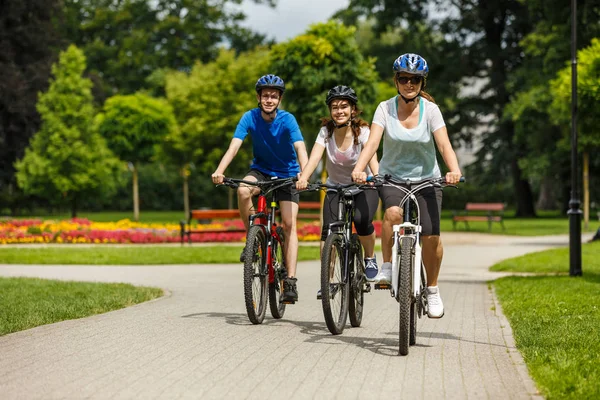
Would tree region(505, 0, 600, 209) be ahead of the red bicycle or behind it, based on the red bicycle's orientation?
behind

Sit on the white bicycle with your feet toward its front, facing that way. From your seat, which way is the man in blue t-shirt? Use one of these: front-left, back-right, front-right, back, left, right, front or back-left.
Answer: back-right

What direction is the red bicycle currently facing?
toward the camera

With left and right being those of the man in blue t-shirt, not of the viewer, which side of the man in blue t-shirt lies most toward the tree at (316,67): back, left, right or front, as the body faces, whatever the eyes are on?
back

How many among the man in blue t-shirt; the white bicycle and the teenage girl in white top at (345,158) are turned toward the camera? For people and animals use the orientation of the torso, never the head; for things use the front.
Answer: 3

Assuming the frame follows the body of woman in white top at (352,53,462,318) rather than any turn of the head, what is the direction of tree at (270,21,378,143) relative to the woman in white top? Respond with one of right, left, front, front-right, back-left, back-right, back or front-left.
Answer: back

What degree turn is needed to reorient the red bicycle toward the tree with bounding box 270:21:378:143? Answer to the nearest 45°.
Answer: approximately 180°

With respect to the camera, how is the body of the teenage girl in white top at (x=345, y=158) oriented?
toward the camera

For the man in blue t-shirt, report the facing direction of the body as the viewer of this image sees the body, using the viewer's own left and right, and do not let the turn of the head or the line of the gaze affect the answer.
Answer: facing the viewer
